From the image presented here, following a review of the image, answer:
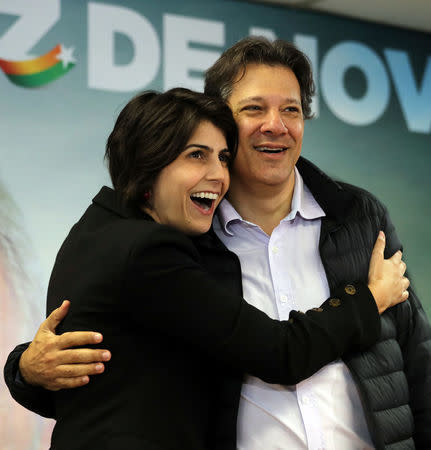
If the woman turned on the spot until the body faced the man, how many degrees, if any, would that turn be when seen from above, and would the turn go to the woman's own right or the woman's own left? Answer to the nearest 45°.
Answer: approximately 45° to the woman's own left

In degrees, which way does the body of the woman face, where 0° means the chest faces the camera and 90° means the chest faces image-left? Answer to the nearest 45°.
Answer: approximately 270°

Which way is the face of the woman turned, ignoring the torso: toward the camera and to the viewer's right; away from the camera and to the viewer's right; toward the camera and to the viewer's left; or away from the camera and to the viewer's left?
toward the camera and to the viewer's right

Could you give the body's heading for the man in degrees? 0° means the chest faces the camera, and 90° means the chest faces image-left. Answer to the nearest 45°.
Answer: approximately 0°

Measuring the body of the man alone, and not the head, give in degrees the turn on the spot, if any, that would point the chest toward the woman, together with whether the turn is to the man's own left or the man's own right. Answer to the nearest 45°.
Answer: approximately 45° to the man's own right
